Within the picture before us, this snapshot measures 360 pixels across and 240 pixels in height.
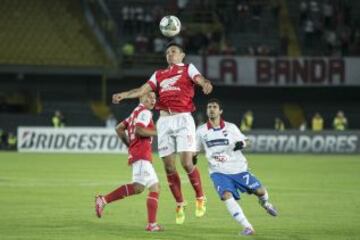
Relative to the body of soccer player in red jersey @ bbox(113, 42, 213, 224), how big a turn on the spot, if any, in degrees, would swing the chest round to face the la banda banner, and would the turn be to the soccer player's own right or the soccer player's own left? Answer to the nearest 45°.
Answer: approximately 180°

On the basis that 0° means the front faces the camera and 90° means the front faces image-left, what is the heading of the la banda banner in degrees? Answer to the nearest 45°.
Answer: approximately 0°

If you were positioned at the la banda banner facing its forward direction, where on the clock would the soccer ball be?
The soccer ball is roughly at 12 o'clock from the la banda banner.

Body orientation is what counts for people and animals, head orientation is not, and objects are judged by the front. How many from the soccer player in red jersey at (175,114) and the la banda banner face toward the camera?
2

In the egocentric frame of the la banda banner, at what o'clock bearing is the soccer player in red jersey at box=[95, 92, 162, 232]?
The soccer player in red jersey is roughly at 12 o'clock from the la banda banner.

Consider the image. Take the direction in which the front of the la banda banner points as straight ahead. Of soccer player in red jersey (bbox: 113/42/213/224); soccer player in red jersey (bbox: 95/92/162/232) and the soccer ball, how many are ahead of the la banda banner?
3
